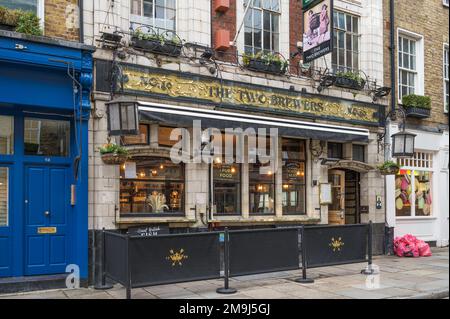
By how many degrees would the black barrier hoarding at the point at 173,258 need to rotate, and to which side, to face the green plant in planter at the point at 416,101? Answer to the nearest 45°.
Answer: approximately 90° to its left

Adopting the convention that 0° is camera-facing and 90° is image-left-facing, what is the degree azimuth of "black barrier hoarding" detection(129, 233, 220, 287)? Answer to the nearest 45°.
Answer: approximately 315°

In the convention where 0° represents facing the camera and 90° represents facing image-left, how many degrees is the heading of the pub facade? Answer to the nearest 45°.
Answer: approximately 315°

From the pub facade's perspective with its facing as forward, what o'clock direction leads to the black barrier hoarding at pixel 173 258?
The black barrier hoarding is roughly at 2 o'clock from the pub facade.

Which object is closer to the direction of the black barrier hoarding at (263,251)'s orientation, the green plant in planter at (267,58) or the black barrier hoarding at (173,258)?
the black barrier hoarding

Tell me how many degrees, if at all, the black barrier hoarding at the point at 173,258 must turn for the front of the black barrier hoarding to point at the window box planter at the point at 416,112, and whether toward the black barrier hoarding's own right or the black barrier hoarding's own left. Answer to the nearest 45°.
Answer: approximately 90° to the black barrier hoarding's own left

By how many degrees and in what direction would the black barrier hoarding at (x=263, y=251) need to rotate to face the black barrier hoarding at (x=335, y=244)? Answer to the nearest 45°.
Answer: approximately 90° to its left
